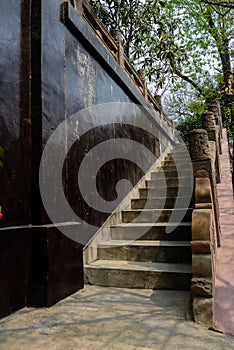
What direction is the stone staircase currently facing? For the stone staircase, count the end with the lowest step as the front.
toward the camera
